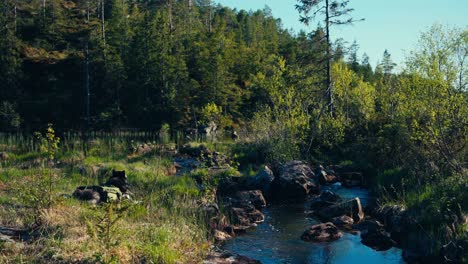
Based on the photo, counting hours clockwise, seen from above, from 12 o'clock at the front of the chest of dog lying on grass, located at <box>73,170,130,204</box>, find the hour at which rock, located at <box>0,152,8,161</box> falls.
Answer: The rock is roughly at 8 o'clock from the dog lying on grass.

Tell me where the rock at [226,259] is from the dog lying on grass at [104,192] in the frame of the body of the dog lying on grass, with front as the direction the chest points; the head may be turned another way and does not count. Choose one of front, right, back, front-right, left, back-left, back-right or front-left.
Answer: front-right

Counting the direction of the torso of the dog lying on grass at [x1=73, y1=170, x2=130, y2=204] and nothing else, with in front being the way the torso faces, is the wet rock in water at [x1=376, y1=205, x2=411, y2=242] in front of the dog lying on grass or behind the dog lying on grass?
in front

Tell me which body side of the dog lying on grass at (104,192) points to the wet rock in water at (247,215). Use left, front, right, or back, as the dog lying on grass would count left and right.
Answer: front

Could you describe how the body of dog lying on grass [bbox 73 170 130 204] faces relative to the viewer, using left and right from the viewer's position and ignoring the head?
facing to the right of the viewer

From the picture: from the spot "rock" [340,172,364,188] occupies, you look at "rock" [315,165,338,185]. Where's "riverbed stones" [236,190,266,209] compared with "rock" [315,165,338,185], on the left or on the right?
left

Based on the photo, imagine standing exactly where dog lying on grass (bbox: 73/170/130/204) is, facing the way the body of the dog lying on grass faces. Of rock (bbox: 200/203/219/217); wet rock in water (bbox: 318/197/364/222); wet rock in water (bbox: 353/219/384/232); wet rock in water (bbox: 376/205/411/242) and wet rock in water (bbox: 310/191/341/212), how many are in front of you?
5

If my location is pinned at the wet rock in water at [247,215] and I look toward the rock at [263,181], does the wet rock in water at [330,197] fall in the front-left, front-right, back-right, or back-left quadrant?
front-right

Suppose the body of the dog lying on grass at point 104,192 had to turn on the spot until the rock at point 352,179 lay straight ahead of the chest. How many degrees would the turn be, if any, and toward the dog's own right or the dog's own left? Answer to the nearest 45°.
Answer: approximately 45° to the dog's own left

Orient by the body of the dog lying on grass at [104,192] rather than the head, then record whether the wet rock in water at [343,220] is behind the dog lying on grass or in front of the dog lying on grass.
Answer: in front

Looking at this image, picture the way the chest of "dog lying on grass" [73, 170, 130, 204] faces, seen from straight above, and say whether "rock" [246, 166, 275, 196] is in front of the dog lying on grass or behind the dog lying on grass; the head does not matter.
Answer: in front

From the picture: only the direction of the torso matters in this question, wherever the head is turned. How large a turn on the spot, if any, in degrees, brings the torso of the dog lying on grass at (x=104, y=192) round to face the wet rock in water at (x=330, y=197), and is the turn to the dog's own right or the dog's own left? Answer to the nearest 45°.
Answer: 0° — it already faces it

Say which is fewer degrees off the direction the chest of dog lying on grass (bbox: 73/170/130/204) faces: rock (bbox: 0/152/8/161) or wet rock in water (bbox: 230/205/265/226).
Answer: the wet rock in water

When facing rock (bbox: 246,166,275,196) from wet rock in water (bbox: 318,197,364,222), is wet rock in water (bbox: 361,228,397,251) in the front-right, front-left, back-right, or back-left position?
back-left

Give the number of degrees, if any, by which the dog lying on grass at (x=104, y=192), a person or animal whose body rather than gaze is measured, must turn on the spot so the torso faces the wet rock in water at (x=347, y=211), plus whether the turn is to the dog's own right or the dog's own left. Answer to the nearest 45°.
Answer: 0° — it already faces it

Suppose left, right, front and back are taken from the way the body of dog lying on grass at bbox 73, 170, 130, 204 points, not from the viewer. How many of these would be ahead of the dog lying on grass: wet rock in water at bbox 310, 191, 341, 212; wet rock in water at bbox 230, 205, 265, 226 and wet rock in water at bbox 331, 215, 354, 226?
3

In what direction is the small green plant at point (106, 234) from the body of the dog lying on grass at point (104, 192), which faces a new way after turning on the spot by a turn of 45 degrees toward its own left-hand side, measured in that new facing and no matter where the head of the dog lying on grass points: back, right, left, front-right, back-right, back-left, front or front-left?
back-right
